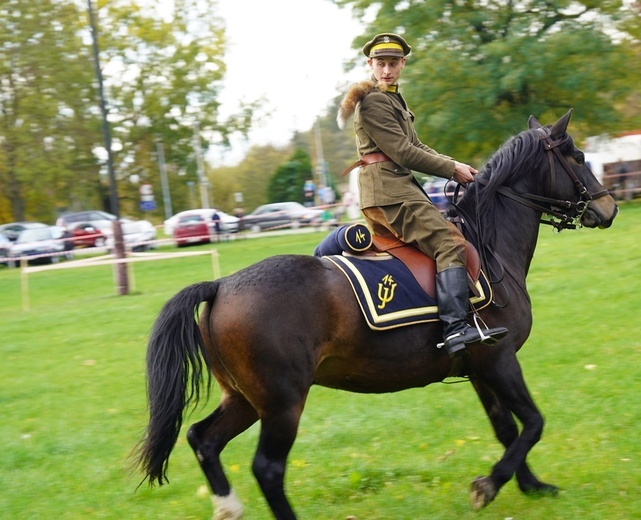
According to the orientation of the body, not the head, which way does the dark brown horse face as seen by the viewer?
to the viewer's right

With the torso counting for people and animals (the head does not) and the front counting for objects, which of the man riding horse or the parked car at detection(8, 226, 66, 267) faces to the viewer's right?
the man riding horse

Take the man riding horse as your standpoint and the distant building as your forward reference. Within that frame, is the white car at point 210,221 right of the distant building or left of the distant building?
left

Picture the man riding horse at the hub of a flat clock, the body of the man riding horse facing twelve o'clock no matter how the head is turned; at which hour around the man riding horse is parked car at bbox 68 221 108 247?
The parked car is roughly at 8 o'clock from the man riding horse.

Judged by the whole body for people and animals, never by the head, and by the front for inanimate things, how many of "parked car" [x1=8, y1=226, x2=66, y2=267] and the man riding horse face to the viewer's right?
1

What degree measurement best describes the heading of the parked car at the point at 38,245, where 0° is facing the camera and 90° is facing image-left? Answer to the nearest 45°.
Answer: approximately 45°

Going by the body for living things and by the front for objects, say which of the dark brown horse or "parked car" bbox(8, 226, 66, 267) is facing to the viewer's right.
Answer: the dark brown horse

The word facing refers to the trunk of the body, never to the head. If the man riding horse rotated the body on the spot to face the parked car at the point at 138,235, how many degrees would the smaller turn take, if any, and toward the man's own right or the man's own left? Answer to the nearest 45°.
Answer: approximately 135° to the man's own left

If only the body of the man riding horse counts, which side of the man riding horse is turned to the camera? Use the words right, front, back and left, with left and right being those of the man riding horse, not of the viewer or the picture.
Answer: right

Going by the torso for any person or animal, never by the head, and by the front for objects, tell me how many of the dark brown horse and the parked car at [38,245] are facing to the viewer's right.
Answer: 1
